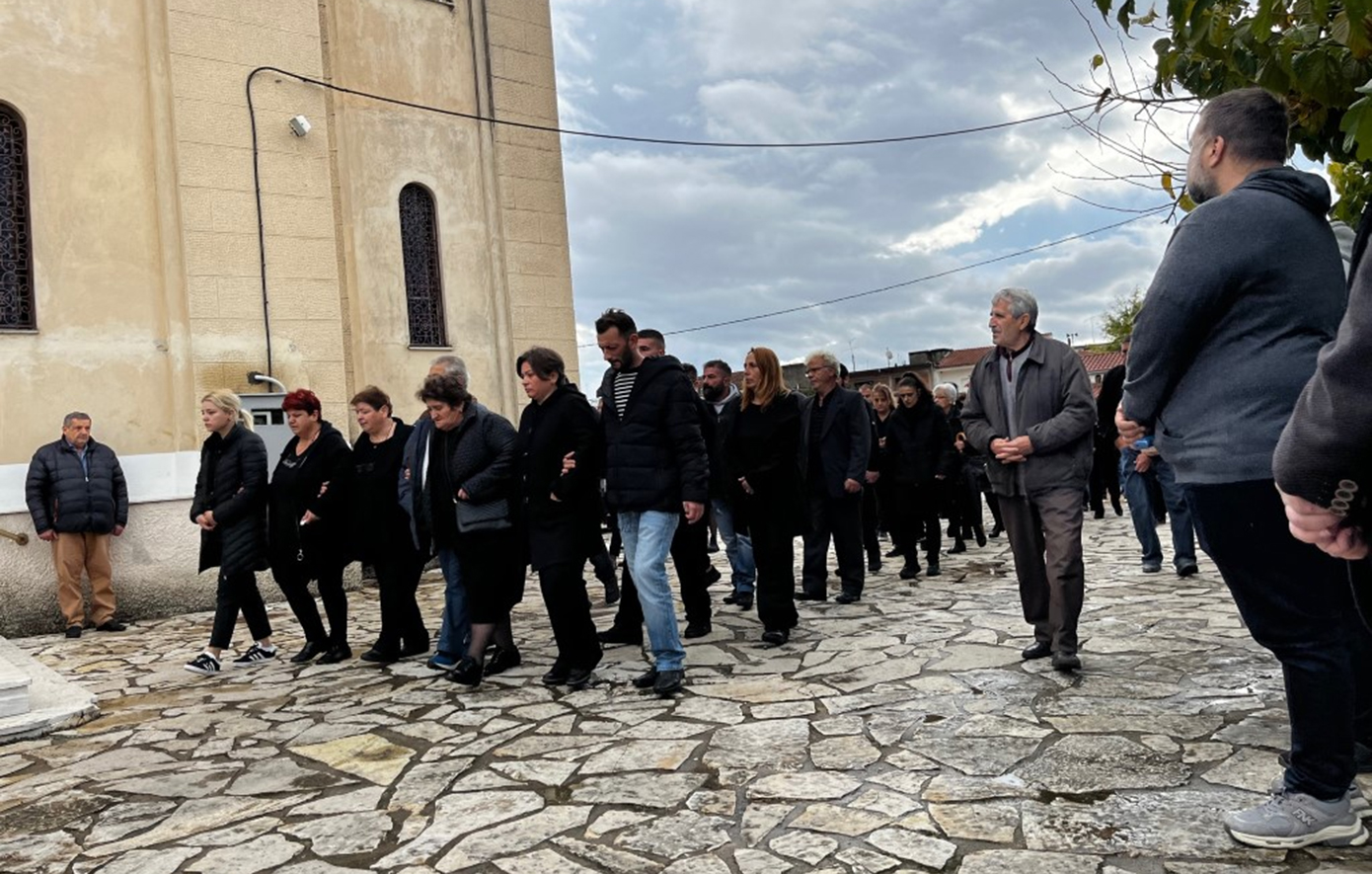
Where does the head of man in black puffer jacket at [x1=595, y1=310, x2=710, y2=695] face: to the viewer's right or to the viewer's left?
to the viewer's left

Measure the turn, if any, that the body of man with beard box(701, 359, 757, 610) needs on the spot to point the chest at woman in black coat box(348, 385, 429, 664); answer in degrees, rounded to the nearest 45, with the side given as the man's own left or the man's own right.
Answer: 0° — they already face them

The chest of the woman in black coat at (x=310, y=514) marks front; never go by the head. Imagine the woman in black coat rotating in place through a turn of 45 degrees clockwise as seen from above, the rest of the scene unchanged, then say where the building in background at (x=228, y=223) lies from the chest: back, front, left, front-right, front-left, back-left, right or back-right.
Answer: right

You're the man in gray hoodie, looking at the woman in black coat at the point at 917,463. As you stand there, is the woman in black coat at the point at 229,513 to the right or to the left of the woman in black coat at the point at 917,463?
left

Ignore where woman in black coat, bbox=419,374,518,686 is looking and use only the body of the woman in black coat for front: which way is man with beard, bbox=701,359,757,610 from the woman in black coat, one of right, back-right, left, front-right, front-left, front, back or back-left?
back

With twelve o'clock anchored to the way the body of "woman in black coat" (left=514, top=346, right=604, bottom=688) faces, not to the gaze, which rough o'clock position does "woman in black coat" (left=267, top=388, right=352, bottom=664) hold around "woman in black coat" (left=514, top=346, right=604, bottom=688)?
"woman in black coat" (left=267, top=388, right=352, bottom=664) is roughly at 3 o'clock from "woman in black coat" (left=514, top=346, right=604, bottom=688).
